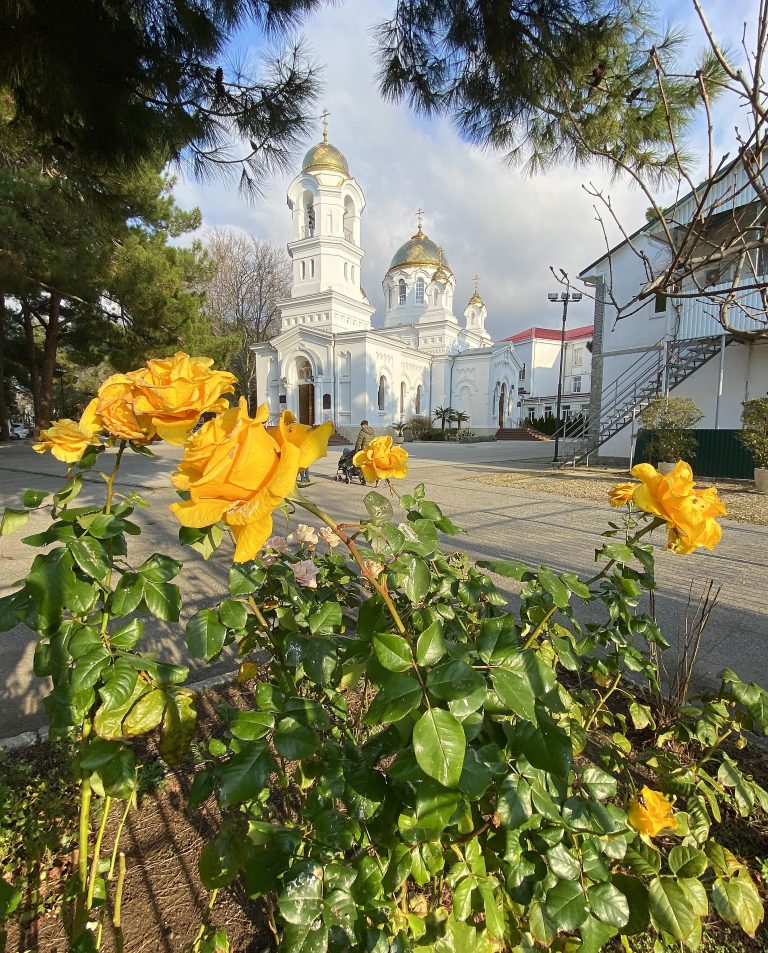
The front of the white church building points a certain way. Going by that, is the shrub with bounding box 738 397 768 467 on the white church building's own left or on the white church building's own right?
on the white church building's own left

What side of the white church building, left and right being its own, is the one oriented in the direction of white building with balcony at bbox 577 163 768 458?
left

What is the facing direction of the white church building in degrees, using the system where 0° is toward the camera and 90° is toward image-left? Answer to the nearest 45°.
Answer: approximately 45°

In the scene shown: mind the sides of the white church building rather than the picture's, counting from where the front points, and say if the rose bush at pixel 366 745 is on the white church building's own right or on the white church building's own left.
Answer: on the white church building's own left

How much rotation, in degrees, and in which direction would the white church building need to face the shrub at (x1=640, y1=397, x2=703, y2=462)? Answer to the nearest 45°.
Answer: approximately 90° to its left

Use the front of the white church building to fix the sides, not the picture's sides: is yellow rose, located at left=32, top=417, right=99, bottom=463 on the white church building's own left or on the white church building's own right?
on the white church building's own left

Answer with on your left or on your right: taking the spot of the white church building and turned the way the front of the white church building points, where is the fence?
on your left

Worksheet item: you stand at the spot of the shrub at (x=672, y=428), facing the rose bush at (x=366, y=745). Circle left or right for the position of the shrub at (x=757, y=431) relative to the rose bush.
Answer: left
